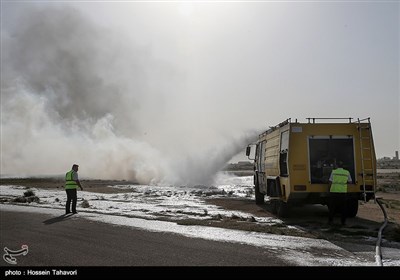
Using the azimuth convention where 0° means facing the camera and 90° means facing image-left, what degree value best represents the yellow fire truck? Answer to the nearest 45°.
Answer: approximately 135°
